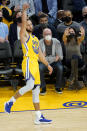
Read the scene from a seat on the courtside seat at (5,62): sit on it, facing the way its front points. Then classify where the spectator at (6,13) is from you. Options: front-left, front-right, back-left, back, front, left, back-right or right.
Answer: back

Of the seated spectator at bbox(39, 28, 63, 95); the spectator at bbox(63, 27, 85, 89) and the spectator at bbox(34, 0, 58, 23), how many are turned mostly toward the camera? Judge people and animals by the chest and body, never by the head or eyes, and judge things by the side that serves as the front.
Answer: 3

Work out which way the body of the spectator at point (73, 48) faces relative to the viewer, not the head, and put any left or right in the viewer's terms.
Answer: facing the viewer

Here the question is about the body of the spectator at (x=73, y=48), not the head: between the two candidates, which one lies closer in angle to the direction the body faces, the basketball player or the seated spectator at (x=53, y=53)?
the basketball player

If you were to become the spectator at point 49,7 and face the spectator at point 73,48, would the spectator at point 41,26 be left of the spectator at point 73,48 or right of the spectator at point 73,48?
right

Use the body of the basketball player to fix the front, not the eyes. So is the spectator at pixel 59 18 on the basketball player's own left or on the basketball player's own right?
on the basketball player's own left

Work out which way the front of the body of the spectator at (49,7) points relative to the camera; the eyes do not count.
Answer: toward the camera

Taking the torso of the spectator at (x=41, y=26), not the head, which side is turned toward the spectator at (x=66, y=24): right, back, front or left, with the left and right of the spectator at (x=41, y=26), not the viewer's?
left

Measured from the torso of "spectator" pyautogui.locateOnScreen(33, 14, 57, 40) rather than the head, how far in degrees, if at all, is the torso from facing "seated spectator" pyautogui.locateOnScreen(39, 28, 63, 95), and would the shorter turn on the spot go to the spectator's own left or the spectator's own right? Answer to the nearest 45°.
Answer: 0° — they already face them

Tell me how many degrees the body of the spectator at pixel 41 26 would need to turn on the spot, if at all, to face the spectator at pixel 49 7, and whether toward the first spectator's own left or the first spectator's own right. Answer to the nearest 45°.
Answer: approximately 180°

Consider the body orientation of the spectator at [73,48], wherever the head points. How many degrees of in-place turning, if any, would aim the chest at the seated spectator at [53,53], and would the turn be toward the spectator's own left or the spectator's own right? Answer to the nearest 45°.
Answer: approximately 45° to the spectator's own right

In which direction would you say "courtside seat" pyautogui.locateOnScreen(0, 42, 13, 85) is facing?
toward the camera

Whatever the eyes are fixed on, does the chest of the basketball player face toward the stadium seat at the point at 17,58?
no

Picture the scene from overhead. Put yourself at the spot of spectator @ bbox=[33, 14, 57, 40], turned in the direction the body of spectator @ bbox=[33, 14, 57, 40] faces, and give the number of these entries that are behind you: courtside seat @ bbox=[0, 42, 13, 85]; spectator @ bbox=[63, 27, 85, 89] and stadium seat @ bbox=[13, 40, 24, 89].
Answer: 0

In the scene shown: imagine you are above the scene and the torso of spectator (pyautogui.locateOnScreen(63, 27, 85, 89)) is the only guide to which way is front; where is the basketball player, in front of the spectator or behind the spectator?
in front

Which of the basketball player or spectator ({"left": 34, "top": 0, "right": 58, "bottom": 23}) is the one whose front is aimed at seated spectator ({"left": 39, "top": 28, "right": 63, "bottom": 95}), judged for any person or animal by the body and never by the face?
the spectator

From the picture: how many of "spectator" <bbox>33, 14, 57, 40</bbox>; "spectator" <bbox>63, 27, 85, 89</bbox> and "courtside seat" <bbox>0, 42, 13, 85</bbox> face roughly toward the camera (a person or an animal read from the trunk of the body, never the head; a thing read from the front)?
3

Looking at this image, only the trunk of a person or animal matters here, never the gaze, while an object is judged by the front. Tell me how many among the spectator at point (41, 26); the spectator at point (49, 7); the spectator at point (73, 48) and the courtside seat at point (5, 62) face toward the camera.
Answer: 4

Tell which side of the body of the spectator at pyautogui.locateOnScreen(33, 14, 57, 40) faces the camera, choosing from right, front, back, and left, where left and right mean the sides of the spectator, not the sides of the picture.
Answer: front
